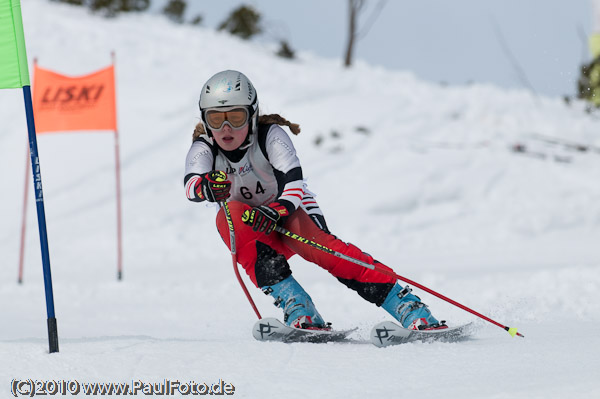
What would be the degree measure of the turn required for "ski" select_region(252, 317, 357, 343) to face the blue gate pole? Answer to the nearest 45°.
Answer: approximately 45° to its right

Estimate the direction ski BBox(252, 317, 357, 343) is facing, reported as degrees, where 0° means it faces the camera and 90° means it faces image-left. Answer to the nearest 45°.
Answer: approximately 45°

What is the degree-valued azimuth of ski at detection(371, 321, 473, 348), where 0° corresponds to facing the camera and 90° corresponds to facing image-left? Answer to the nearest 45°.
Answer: approximately 45°
